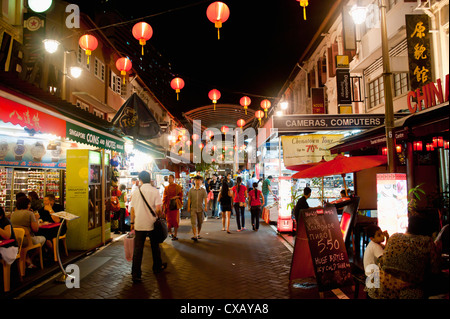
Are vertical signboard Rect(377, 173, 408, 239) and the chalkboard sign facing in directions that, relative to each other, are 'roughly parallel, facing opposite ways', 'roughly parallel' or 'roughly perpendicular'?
roughly parallel

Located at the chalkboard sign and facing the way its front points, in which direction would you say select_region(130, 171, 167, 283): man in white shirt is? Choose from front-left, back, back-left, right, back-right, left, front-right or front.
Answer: right

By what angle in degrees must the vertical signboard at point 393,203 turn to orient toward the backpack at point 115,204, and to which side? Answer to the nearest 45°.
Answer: approximately 90° to its right

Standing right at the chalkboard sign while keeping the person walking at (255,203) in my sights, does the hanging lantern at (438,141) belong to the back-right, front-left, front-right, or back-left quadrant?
front-right

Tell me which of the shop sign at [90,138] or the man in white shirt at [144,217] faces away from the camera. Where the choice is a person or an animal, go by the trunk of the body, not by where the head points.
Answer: the man in white shirt

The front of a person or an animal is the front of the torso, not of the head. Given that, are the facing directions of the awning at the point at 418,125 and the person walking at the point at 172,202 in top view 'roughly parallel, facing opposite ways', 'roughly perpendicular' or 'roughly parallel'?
roughly perpendicular

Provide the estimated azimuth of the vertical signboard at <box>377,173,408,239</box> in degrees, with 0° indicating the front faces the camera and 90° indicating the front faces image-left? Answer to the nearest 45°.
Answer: approximately 0°

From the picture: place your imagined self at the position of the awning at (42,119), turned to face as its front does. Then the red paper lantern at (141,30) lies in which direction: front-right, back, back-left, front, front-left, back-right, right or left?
left

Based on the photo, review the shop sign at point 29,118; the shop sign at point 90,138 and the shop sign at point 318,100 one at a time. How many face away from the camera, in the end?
0

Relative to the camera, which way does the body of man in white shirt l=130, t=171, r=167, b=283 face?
away from the camera

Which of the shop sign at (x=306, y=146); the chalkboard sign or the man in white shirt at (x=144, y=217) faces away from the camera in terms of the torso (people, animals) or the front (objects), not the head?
the man in white shirt

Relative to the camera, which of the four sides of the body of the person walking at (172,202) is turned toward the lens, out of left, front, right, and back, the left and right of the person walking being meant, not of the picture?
front
